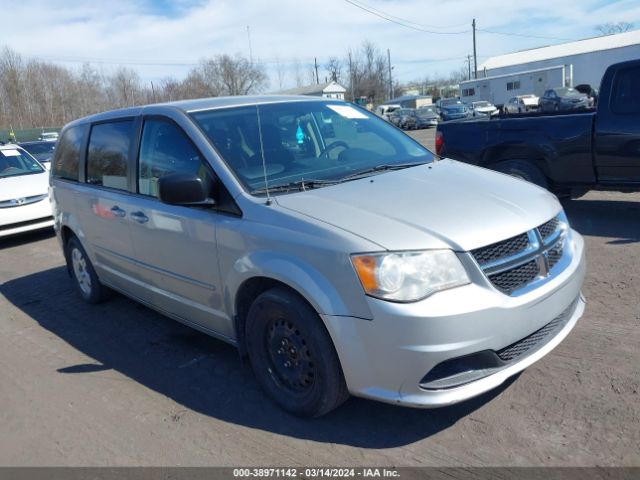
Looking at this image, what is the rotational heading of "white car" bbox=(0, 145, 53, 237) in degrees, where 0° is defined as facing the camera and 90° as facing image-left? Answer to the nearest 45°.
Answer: approximately 315°

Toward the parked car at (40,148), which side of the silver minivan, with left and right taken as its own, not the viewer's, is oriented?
back

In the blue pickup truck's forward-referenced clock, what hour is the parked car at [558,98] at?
The parked car is roughly at 9 o'clock from the blue pickup truck.

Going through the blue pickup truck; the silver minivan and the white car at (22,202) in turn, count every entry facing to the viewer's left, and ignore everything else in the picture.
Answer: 0

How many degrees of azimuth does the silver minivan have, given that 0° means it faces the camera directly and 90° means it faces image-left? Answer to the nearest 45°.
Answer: approximately 315°

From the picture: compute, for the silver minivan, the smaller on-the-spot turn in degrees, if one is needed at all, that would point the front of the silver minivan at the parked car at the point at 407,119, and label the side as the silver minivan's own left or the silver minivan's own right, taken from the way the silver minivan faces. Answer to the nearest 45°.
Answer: approximately 135° to the silver minivan's own left

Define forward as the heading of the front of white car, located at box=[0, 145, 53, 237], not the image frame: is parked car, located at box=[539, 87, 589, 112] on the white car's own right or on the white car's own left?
on the white car's own left

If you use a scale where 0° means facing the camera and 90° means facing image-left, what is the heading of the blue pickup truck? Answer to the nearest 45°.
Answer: approximately 270°

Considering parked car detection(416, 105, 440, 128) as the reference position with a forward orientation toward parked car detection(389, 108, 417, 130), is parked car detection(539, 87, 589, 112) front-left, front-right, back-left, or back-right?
back-right

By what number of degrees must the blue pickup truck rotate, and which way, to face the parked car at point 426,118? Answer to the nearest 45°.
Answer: approximately 90° to its left

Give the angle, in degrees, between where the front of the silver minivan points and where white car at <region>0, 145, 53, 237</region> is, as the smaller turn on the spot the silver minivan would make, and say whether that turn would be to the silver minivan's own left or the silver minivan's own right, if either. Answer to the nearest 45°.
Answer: approximately 180°
